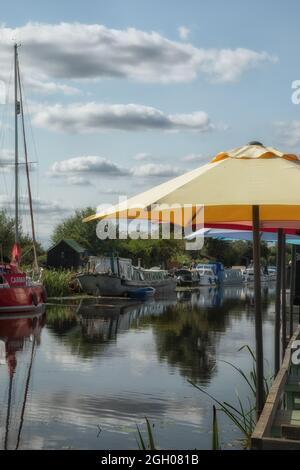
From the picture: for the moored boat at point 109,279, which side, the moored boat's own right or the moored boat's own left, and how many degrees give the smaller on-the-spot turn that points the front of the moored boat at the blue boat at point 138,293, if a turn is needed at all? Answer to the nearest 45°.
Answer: approximately 135° to the moored boat's own left

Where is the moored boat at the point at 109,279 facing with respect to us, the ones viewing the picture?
facing the viewer and to the left of the viewer

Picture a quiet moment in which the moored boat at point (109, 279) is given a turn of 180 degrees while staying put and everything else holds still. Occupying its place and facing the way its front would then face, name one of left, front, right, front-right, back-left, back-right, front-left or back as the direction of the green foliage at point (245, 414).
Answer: back-right

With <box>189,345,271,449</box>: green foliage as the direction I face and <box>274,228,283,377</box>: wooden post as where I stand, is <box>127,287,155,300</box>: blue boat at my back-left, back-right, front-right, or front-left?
back-right
